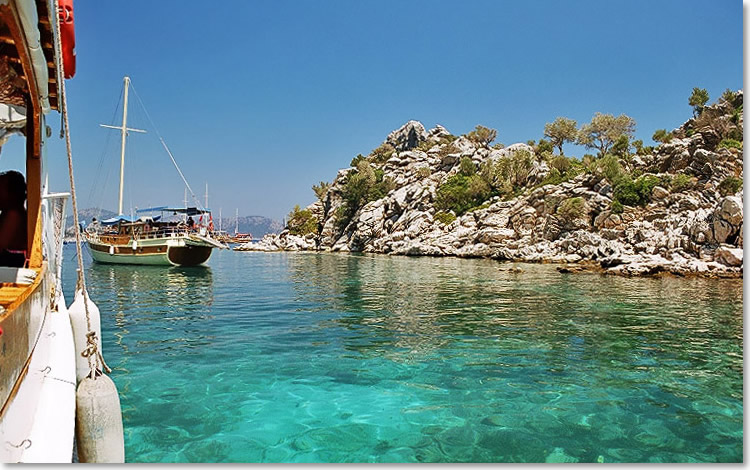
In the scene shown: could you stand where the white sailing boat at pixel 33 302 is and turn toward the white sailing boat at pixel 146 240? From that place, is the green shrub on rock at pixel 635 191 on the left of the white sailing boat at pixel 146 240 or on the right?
right

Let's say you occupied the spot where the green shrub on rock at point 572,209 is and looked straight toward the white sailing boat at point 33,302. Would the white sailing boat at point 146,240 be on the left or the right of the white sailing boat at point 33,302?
right
